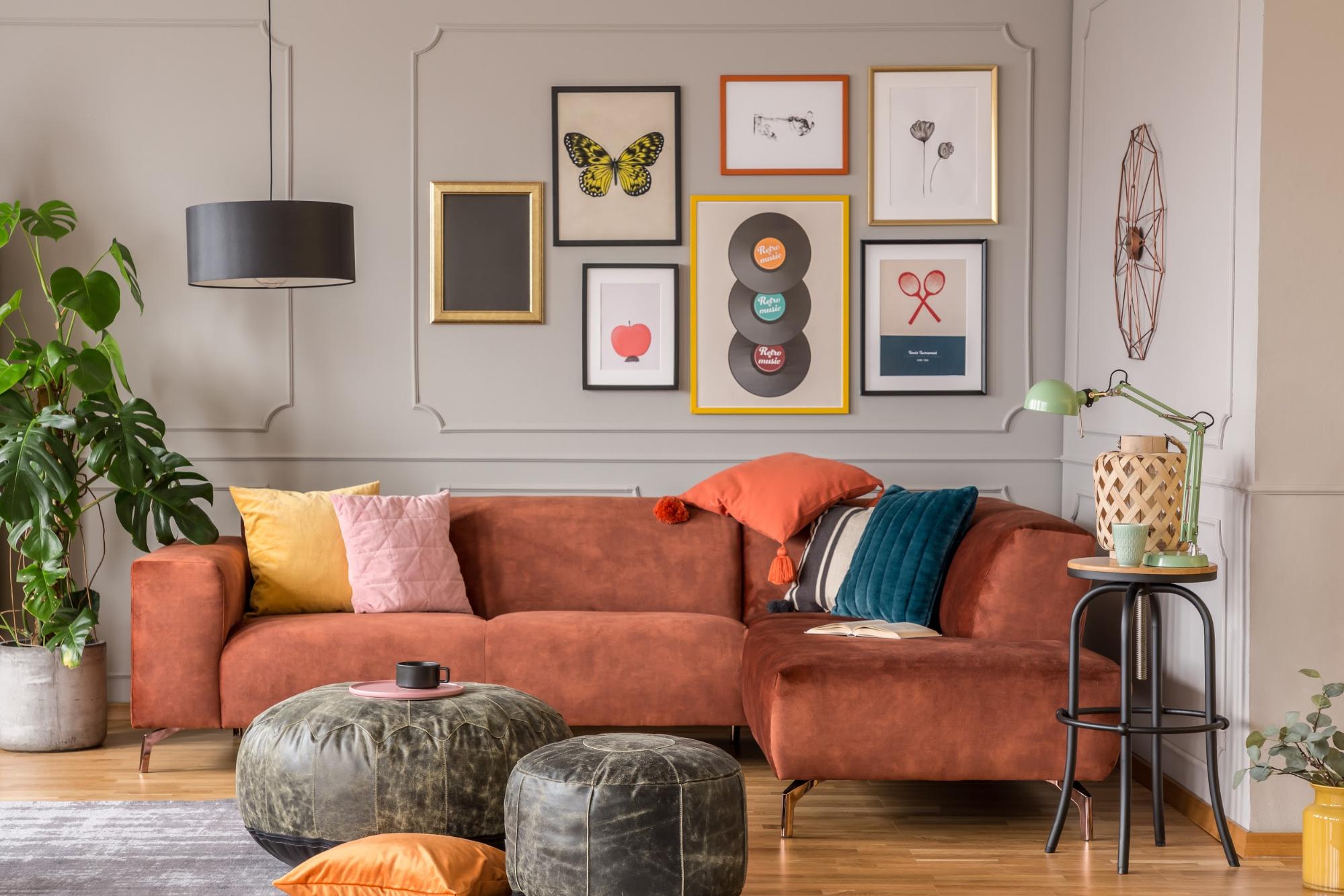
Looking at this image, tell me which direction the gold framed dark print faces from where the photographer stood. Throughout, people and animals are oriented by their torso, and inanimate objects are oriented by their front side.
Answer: facing the viewer

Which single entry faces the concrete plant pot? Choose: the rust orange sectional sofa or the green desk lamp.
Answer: the green desk lamp

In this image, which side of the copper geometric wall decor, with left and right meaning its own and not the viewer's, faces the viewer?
left

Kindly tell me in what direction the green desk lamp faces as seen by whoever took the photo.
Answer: facing to the left of the viewer

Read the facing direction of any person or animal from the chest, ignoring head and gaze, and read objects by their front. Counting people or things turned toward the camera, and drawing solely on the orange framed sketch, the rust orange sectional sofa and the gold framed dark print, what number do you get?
3

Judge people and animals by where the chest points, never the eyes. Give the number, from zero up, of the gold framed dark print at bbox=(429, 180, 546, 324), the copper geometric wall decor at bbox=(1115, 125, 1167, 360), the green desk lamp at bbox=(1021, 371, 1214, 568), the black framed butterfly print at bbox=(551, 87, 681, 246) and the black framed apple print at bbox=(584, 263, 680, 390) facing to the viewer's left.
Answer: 2

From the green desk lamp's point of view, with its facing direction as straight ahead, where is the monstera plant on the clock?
The monstera plant is roughly at 12 o'clock from the green desk lamp.

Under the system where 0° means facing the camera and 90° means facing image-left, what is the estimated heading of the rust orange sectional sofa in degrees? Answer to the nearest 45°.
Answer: approximately 0°

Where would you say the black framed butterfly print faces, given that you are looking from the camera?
facing the viewer

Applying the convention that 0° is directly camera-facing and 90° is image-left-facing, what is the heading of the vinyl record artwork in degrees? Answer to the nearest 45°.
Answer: approximately 0°

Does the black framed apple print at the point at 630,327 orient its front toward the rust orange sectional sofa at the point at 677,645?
yes

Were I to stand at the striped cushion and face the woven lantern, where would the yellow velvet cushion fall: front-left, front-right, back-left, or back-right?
back-right

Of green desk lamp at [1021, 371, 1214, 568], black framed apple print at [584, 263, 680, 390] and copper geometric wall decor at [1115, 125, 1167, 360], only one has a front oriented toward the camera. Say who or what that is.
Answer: the black framed apple print

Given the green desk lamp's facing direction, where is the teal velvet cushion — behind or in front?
in front

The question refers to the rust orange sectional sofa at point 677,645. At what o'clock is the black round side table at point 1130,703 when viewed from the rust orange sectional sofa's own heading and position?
The black round side table is roughly at 10 o'clock from the rust orange sectional sofa.

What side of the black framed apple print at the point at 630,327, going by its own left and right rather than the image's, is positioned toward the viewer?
front

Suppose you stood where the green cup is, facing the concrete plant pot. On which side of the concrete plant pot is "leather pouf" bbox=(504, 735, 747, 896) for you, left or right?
left
